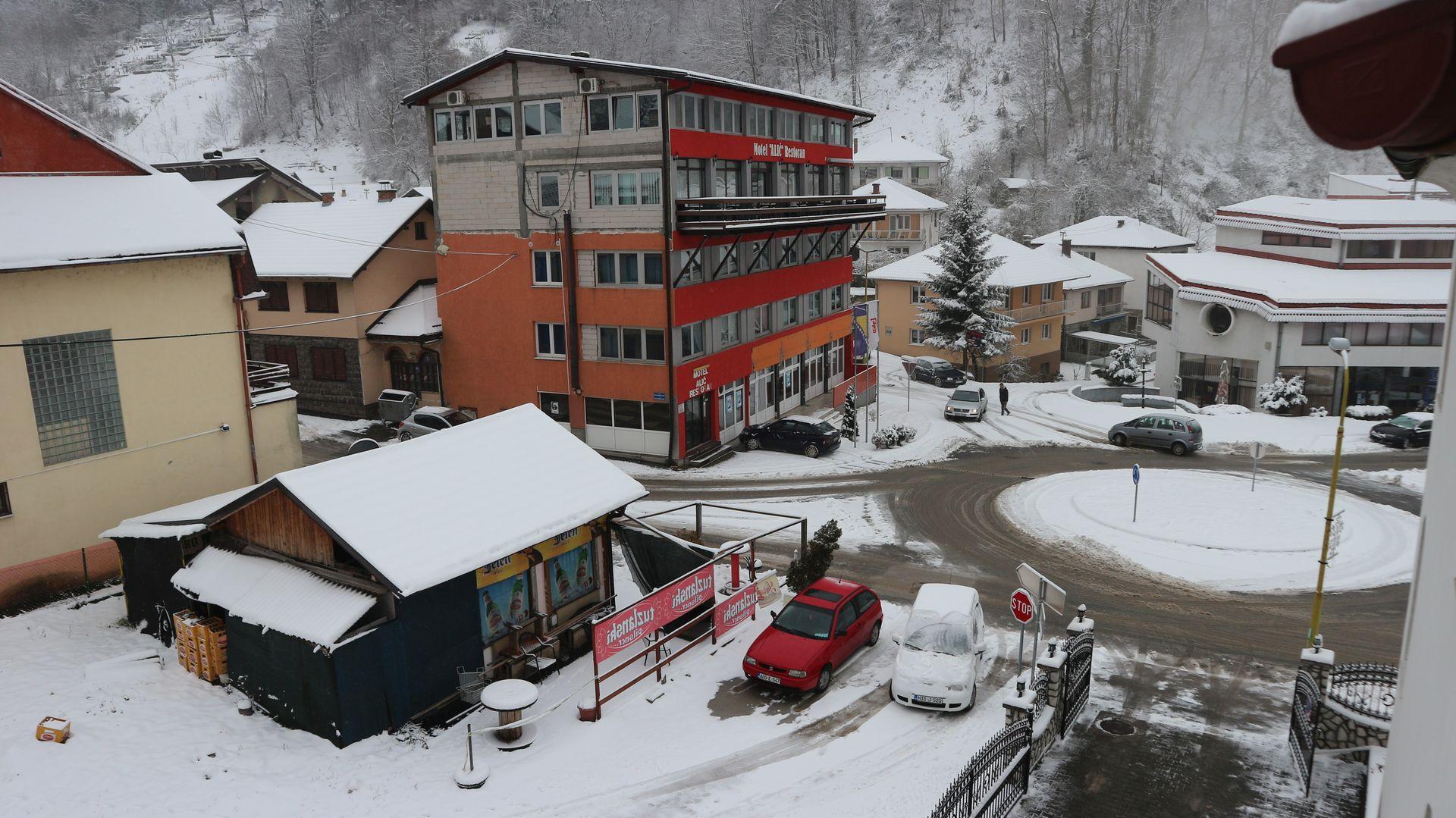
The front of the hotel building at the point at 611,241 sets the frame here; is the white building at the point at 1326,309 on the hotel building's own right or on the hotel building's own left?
on the hotel building's own left

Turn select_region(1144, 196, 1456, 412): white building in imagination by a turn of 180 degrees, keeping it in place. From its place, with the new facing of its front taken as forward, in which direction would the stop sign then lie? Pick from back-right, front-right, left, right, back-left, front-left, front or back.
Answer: back

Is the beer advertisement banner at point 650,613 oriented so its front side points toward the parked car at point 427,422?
no

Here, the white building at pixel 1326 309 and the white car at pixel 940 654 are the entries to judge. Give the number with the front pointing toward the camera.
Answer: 2

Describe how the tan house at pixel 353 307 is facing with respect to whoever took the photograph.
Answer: facing the viewer and to the right of the viewer

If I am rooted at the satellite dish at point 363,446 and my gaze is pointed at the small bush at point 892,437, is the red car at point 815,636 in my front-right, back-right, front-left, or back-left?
front-right

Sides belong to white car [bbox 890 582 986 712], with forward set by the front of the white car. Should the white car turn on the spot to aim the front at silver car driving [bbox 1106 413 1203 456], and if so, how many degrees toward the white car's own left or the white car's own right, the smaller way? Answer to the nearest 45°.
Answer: approximately 180°

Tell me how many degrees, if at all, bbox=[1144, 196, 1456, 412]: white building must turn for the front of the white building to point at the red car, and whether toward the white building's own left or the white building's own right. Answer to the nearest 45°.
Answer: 0° — it already faces it

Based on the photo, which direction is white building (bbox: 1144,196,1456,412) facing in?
toward the camera

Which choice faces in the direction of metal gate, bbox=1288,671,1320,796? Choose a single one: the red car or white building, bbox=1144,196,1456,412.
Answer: the white building

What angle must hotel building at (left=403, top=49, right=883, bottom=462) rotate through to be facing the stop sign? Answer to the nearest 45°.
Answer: approximately 45° to its right

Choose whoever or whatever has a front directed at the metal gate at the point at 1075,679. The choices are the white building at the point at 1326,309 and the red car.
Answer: the white building

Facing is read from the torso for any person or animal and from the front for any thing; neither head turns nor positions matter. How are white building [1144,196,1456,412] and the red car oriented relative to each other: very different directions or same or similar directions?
same or similar directions

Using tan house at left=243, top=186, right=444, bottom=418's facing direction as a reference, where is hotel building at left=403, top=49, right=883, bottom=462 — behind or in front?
in front
